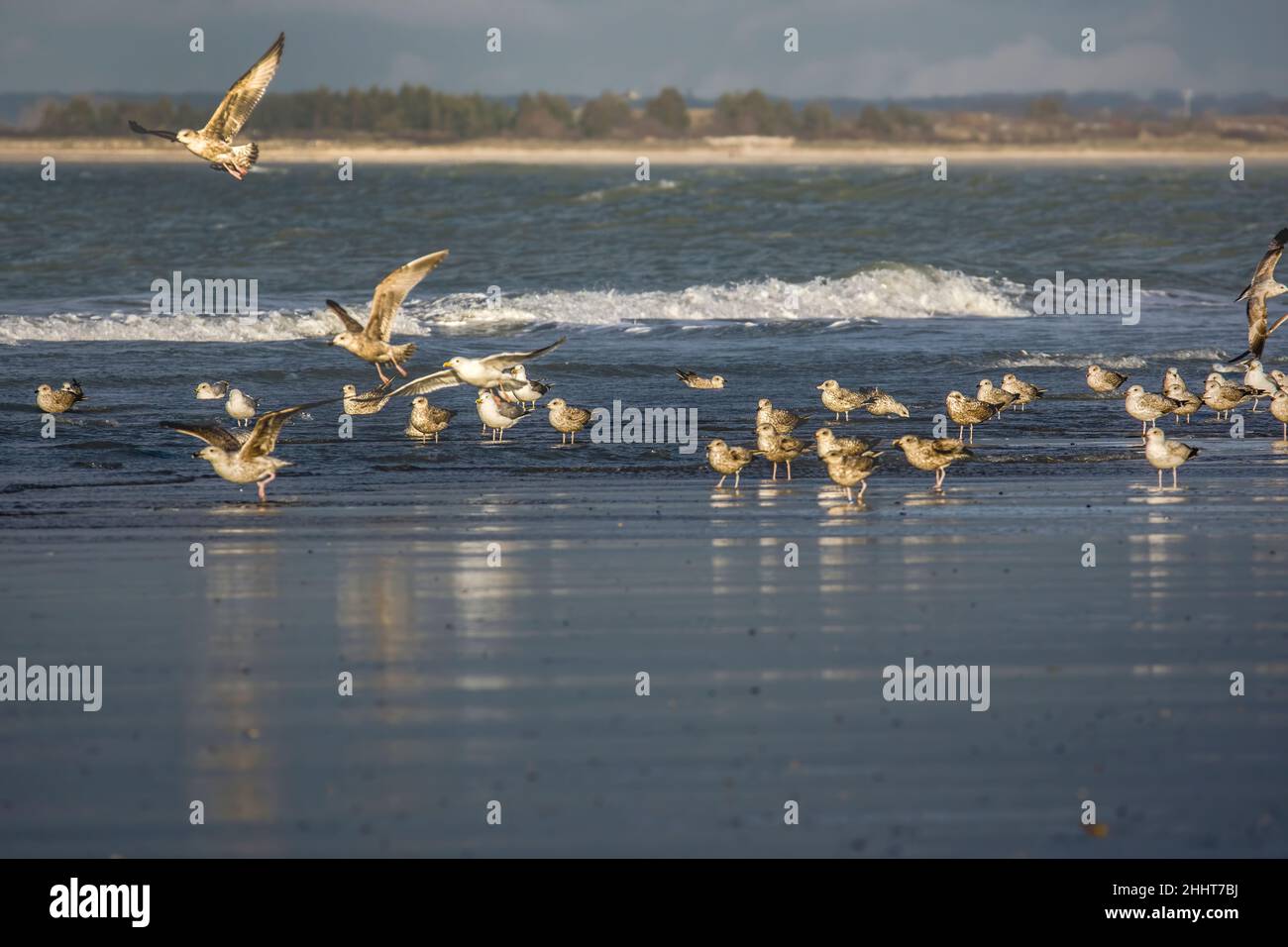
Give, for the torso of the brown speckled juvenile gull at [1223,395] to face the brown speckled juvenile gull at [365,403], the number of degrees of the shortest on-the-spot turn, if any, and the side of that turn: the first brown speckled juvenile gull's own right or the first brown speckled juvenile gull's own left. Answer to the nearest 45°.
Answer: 0° — it already faces it

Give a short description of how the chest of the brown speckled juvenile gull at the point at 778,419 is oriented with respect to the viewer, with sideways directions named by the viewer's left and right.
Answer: facing to the left of the viewer

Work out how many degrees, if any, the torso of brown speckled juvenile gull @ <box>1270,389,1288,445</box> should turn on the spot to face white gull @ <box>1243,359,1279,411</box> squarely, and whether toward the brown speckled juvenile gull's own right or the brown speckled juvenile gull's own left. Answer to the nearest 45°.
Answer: approximately 90° to the brown speckled juvenile gull's own right

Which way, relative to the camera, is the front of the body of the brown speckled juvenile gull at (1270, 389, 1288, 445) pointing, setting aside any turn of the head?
to the viewer's left

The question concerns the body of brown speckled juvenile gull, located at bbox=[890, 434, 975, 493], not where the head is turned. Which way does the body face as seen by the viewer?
to the viewer's left

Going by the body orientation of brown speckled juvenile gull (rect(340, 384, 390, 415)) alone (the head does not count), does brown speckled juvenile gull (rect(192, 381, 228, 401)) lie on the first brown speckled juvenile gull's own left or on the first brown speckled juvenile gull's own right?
on the first brown speckled juvenile gull's own right

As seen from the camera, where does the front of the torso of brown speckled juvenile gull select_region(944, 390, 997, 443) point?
to the viewer's left

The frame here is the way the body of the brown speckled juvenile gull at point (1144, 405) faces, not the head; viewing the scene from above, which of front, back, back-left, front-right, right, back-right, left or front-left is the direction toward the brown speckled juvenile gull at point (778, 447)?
front-left

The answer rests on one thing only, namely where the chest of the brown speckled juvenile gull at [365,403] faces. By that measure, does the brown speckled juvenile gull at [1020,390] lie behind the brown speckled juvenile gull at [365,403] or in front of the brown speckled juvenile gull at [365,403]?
behind

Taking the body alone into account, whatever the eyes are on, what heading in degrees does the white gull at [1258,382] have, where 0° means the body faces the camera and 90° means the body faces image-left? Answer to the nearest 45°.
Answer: approximately 45°

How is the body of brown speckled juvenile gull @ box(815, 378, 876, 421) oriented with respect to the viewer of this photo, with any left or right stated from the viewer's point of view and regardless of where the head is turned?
facing to the left of the viewer

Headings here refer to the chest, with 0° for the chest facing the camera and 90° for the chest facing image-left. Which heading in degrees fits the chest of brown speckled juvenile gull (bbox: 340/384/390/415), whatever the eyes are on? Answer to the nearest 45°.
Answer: approximately 90°
